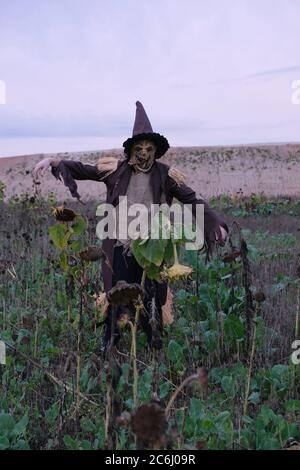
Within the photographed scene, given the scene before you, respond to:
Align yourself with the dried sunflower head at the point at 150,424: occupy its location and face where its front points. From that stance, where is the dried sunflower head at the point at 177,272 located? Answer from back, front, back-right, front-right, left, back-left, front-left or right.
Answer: back

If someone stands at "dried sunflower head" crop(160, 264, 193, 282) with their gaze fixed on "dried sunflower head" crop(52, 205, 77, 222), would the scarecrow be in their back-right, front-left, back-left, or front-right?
front-right

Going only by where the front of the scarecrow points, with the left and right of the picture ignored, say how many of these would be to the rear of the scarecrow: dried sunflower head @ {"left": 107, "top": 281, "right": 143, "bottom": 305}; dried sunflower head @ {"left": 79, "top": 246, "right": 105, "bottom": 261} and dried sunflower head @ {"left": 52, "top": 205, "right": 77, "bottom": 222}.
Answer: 0

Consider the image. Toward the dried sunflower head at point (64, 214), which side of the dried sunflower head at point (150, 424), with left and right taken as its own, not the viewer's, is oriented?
back

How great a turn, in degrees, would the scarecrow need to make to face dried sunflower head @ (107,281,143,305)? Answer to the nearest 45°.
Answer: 0° — it already faces it

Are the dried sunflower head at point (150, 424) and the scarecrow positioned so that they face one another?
no

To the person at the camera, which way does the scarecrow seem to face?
facing the viewer

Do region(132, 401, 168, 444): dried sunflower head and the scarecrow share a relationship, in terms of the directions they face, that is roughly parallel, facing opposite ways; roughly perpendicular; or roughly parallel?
roughly parallel

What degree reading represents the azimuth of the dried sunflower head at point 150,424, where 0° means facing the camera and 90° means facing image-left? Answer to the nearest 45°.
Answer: approximately 0°

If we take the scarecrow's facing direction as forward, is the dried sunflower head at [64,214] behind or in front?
in front

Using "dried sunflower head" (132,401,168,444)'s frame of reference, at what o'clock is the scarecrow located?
The scarecrow is roughly at 6 o'clock from the dried sunflower head.

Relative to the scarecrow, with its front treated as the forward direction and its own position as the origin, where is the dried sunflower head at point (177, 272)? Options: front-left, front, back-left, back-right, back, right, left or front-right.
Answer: front
